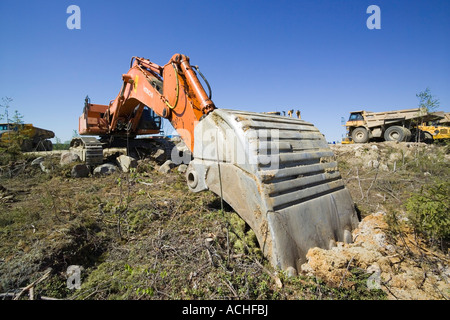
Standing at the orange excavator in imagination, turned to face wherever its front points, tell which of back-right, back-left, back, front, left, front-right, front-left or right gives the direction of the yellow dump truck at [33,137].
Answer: back

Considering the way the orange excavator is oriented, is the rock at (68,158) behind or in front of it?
behind

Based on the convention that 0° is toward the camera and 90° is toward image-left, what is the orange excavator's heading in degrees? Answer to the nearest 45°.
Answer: approximately 315°

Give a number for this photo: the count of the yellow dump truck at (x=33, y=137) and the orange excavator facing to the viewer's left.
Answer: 1

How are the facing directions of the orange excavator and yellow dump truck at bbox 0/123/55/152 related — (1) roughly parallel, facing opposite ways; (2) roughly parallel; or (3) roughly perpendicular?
roughly perpendicular

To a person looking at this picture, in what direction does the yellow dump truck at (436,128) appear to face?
facing to the left of the viewer

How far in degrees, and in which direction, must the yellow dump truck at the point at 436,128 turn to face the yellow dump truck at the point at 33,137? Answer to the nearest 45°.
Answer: approximately 45° to its left

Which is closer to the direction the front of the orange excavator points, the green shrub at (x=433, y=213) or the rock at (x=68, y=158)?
the green shrub

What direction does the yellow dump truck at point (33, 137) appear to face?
to the viewer's left
